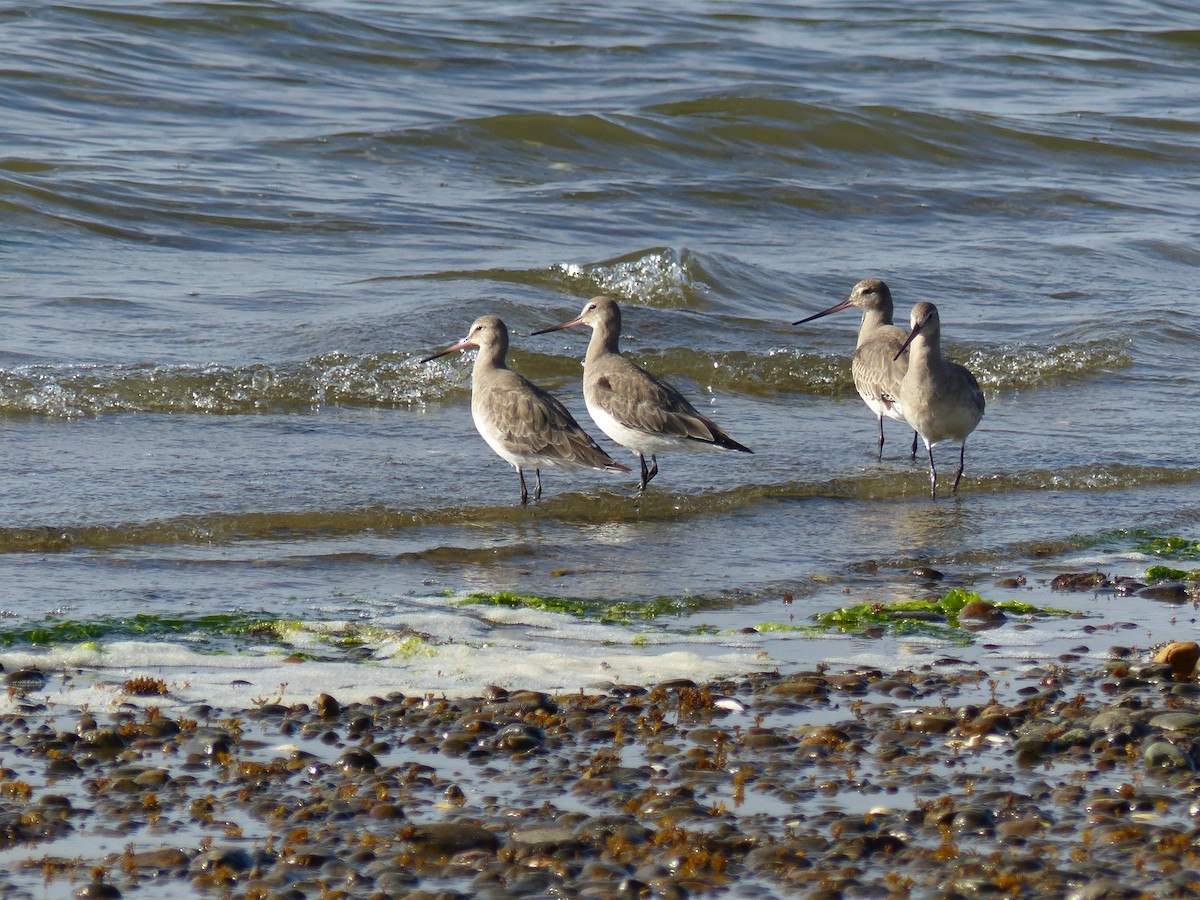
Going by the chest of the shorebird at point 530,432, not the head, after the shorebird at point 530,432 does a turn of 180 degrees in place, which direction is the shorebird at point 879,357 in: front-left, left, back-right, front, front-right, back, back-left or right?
front-left

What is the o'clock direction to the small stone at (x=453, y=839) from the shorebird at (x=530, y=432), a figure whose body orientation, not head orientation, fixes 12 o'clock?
The small stone is roughly at 9 o'clock from the shorebird.

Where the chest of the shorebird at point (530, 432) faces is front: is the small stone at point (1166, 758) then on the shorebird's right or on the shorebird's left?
on the shorebird's left

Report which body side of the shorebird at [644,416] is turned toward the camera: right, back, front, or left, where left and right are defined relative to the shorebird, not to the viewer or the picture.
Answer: left

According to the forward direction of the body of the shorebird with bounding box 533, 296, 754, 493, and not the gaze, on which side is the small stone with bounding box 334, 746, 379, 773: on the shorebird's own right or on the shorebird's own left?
on the shorebird's own left

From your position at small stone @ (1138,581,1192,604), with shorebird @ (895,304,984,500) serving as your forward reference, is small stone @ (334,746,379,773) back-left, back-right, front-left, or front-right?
back-left

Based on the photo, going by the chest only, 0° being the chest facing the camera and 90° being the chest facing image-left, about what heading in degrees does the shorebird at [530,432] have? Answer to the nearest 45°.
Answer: approximately 90°

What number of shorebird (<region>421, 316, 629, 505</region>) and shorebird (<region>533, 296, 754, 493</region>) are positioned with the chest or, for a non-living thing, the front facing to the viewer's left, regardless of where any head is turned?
2

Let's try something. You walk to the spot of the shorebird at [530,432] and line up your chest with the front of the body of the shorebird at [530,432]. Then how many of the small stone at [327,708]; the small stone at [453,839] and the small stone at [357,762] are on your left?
3

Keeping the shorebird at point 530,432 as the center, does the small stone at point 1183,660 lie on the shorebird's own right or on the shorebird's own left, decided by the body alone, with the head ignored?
on the shorebird's own left

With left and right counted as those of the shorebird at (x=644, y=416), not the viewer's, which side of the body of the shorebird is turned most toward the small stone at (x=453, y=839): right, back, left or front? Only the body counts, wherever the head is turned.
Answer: left

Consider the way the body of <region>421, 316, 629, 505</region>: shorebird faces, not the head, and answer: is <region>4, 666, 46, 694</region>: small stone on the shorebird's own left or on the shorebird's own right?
on the shorebird's own left

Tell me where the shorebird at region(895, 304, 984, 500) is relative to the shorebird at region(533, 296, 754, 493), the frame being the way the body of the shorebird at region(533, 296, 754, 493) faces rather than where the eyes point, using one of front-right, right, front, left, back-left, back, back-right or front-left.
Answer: back
